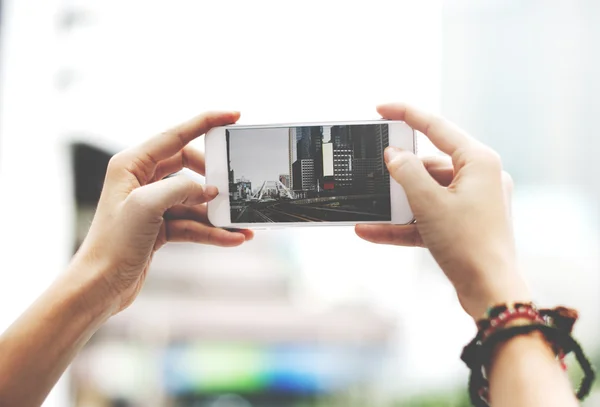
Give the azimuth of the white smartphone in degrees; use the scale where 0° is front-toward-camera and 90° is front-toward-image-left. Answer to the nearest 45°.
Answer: approximately 0°
